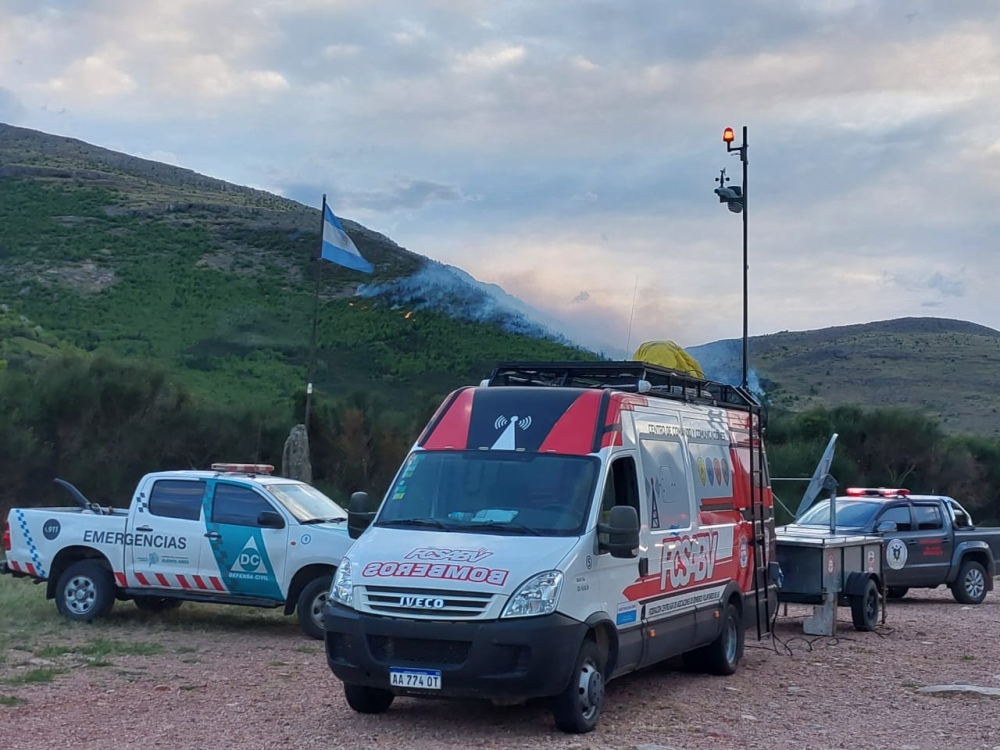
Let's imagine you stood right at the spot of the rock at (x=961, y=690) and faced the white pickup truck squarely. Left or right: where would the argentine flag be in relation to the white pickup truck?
right

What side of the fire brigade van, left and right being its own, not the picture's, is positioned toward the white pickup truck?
right

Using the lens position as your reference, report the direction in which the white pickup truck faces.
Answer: facing the viewer and to the right of the viewer

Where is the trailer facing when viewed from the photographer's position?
facing the viewer and to the left of the viewer

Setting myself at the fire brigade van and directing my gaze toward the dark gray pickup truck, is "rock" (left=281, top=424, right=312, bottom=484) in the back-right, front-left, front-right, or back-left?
front-left

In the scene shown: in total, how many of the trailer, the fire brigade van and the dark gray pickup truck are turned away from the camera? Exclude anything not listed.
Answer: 0

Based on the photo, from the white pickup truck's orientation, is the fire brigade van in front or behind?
in front
